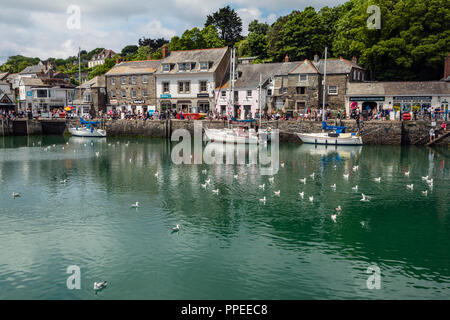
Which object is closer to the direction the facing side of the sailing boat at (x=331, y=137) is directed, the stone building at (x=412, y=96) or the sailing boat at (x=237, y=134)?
the sailing boat

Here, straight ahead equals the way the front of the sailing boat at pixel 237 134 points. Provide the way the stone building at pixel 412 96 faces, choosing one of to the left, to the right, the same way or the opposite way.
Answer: to the left

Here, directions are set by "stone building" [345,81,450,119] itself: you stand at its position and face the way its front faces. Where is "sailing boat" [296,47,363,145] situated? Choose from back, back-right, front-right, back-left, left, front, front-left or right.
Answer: front-right

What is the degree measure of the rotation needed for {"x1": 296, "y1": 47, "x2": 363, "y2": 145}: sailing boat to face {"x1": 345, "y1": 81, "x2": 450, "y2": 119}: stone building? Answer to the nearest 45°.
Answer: approximately 135° to its right

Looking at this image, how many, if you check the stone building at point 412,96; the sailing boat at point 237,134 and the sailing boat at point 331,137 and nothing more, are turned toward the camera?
1

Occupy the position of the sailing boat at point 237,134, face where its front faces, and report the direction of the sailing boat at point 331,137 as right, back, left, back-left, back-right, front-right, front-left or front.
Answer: back

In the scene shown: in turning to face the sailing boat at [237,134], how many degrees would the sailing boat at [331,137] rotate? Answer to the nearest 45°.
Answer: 0° — it already faces it

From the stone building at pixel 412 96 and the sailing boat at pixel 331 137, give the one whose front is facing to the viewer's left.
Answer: the sailing boat

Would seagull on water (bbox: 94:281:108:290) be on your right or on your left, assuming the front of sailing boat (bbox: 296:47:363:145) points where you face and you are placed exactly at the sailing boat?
on your left

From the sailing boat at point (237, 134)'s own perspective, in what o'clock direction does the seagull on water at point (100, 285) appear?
The seagull on water is roughly at 9 o'clock from the sailing boat.

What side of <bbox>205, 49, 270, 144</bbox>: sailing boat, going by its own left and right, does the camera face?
left

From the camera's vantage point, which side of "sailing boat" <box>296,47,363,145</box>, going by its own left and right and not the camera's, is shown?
left

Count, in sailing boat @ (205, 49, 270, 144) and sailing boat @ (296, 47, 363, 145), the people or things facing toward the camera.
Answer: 0

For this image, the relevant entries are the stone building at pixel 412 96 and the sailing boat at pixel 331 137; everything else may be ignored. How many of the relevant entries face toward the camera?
1
